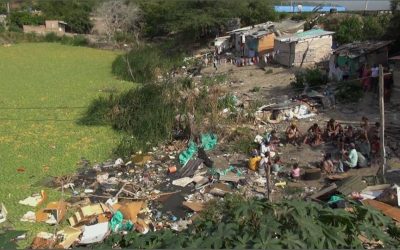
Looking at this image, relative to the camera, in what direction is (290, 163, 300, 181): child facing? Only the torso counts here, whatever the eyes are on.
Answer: away from the camera

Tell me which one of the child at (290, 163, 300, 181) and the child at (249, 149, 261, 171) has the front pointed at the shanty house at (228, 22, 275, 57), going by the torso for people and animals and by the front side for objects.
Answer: the child at (290, 163, 300, 181)

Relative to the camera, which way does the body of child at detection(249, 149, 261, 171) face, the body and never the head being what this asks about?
to the viewer's right

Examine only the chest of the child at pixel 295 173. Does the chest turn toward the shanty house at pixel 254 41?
yes

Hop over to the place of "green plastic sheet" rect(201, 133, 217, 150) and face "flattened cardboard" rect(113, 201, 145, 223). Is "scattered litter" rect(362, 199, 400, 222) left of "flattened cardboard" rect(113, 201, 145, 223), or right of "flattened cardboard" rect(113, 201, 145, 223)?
left

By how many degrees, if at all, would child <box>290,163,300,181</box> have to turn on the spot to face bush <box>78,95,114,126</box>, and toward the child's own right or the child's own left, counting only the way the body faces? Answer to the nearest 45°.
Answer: approximately 45° to the child's own left

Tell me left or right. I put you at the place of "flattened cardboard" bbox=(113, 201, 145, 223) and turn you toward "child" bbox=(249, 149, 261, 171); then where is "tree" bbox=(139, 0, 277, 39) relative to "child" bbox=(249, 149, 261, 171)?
left

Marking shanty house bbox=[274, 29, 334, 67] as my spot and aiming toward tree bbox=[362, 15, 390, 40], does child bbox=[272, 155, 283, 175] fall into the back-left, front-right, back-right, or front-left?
back-right

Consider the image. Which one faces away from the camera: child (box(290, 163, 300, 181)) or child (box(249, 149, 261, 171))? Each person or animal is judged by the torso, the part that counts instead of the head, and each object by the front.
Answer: child (box(290, 163, 300, 181))

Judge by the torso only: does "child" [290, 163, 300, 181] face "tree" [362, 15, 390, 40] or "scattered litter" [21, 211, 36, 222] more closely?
the tree
